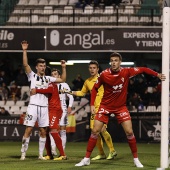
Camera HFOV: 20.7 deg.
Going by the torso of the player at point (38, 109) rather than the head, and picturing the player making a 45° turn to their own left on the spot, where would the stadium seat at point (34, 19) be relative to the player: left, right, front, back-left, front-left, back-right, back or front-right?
back-left

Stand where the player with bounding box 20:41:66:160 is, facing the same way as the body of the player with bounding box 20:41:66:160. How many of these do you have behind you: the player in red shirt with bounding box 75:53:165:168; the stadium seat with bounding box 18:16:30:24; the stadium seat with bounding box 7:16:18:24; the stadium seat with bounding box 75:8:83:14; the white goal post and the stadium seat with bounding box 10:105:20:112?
4

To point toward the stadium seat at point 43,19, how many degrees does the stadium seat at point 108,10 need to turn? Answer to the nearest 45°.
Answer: approximately 90° to its right

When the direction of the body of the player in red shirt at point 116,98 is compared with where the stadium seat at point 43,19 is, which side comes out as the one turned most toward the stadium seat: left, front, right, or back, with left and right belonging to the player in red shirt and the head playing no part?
back

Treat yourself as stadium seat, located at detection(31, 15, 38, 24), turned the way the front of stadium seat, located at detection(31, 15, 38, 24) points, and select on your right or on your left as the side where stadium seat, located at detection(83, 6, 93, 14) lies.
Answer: on your left
